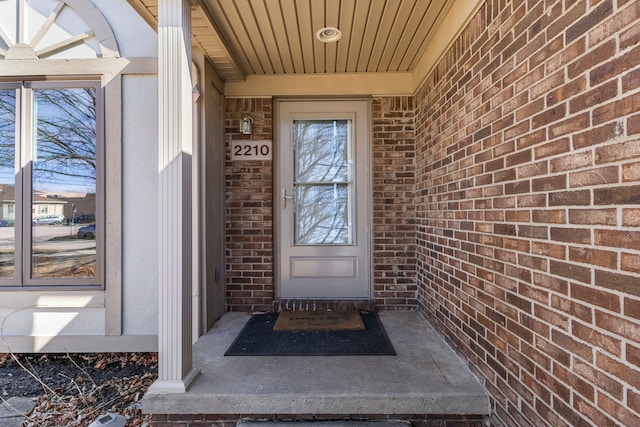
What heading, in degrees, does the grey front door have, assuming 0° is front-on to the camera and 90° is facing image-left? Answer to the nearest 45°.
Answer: approximately 0°

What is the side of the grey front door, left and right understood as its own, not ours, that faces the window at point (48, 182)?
right

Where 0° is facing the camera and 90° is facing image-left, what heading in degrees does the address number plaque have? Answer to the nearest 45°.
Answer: approximately 0°

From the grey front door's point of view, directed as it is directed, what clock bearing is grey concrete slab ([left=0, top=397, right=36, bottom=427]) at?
The grey concrete slab is roughly at 2 o'clock from the grey front door.

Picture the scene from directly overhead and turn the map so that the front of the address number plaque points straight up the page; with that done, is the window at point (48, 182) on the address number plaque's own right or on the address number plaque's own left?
on the address number plaque's own right

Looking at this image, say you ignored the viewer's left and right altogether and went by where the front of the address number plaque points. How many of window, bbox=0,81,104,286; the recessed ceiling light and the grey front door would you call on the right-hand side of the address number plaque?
1

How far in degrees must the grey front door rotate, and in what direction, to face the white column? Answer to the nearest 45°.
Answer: approximately 45° to its right

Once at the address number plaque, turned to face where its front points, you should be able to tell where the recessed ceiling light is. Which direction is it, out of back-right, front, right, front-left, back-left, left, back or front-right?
front-left

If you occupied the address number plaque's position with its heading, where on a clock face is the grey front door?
The grey front door is roughly at 9 o'clock from the address number plaque.

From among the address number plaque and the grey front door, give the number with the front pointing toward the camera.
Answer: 2
